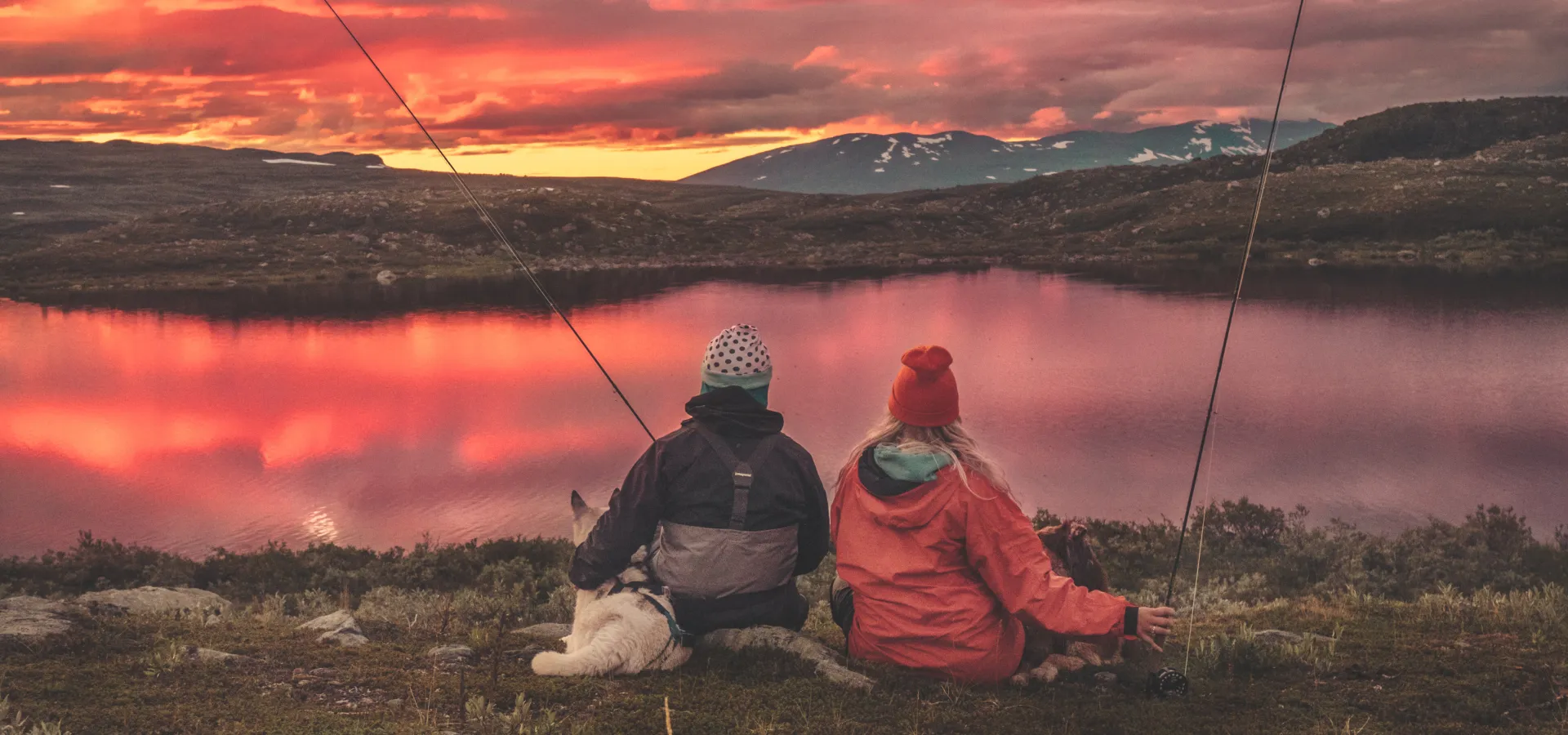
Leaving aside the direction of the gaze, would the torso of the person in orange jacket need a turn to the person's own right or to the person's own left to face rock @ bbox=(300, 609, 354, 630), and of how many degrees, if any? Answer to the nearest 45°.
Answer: approximately 90° to the person's own left

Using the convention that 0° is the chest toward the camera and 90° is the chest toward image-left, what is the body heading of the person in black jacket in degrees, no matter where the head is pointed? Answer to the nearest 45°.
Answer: approximately 180°

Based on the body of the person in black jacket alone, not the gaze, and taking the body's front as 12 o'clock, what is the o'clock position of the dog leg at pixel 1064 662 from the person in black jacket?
The dog leg is roughly at 3 o'clock from the person in black jacket.

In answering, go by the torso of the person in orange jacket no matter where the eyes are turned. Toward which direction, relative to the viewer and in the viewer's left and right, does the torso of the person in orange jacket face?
facing away from the viewer

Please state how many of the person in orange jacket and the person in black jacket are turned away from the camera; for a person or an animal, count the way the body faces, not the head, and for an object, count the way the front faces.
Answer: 2

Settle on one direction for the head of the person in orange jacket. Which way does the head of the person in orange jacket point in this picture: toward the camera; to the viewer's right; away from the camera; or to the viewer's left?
away from the camera

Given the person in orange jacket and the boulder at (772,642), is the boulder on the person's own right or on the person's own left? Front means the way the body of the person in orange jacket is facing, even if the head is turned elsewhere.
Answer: on the person's own left

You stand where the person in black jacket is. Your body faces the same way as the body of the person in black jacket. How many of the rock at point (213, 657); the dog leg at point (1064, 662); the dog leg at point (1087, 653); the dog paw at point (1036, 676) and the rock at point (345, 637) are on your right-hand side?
3

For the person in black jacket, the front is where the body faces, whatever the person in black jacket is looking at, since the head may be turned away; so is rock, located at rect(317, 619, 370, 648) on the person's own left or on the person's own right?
on the person's own left

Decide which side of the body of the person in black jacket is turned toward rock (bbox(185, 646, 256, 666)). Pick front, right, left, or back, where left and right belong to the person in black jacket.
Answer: left

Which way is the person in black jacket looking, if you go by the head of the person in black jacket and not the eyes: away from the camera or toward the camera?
away from the camera

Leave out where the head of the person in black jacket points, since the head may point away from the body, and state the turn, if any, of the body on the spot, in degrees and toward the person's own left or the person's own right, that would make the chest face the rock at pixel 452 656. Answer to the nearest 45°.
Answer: approximately 45° to the person's own left
